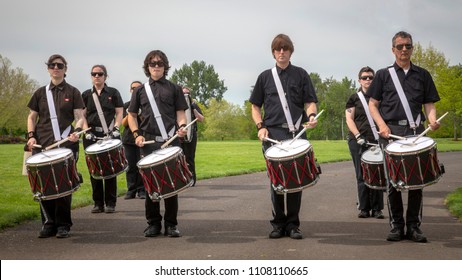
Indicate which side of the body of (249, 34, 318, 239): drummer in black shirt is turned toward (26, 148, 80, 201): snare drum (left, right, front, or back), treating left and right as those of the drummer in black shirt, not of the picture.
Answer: right

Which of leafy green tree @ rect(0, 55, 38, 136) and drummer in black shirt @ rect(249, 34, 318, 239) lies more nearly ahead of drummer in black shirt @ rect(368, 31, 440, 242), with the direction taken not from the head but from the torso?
the drummer in black shirt

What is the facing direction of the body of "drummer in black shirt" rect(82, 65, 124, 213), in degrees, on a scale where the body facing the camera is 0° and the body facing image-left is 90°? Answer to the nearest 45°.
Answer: approximately 0°

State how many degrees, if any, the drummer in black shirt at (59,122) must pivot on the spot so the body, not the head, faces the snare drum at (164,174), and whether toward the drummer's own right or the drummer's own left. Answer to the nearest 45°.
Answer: approximately 45° to the drummer's own left

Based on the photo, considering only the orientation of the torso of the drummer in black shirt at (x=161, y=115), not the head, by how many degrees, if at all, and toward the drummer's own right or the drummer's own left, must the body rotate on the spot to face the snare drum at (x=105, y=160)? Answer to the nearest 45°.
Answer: approximately 135° to the drummer's own right

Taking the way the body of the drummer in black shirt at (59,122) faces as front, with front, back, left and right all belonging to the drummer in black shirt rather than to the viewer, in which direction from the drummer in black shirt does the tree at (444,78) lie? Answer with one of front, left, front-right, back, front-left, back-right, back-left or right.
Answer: back-left

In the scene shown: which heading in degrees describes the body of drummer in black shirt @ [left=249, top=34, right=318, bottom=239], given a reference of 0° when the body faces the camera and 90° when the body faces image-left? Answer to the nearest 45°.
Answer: approximately 0°

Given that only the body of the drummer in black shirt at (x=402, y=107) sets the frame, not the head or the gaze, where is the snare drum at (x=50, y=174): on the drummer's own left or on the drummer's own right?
on the drummer's own right

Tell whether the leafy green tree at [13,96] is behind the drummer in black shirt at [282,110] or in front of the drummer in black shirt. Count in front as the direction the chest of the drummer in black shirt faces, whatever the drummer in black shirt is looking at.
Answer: behind
